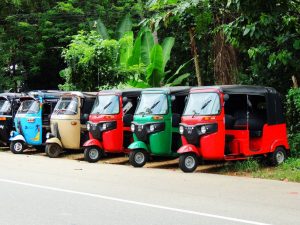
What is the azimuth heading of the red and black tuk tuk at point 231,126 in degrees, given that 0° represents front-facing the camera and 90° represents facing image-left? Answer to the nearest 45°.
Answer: approximately 45°

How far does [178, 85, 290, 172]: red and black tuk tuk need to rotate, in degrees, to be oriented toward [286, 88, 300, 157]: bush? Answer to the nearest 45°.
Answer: approximately 180°

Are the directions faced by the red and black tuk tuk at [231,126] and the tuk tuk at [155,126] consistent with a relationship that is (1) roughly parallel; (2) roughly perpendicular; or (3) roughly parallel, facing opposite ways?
roughly parallel

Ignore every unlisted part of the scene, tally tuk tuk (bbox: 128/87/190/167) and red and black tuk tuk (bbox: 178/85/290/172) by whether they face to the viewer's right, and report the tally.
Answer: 0

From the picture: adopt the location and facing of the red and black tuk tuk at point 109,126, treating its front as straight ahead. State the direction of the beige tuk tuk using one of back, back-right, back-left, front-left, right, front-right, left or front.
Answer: right

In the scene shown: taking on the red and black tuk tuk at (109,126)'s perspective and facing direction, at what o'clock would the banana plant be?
The banana plant is roughly at 5 o'clock from the red and black tuk tuk.

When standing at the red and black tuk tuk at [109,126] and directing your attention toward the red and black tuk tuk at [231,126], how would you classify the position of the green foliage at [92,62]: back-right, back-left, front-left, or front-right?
back-left

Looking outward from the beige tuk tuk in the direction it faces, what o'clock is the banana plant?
The banana plant is roughly at 6 o'clock from the beige tuk tuk.

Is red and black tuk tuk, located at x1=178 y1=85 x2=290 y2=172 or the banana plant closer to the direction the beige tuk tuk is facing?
the red and black tuk tuk

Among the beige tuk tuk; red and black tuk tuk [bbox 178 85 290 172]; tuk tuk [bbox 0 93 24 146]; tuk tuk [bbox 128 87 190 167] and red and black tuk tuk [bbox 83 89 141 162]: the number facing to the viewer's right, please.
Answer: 0

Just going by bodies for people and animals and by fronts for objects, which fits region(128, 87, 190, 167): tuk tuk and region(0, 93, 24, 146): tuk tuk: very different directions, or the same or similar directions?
same or similar directions

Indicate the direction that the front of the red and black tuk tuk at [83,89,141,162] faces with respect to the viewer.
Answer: facing the viewer and to the left of the viewer

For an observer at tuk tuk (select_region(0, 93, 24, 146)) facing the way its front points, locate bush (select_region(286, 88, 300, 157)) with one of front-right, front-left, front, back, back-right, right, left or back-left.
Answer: left

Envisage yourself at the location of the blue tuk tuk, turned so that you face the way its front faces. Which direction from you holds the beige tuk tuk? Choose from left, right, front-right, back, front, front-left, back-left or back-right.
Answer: left

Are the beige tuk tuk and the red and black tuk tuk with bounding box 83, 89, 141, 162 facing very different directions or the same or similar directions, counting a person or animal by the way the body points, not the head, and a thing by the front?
same or similar directions

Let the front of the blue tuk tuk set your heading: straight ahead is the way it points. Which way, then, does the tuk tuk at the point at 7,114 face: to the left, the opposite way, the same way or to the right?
the same way

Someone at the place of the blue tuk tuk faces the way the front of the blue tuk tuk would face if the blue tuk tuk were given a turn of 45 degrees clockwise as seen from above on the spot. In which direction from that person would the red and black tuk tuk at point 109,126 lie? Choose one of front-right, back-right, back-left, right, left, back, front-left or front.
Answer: back-left

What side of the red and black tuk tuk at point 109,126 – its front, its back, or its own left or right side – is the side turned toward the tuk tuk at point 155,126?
left
